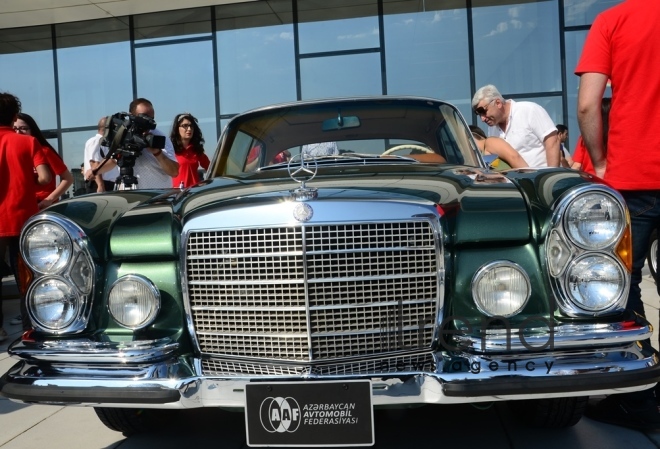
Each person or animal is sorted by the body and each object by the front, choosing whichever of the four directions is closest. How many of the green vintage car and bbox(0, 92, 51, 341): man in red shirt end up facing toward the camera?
1

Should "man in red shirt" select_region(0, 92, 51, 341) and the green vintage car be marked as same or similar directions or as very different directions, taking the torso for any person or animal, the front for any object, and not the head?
very different directions
